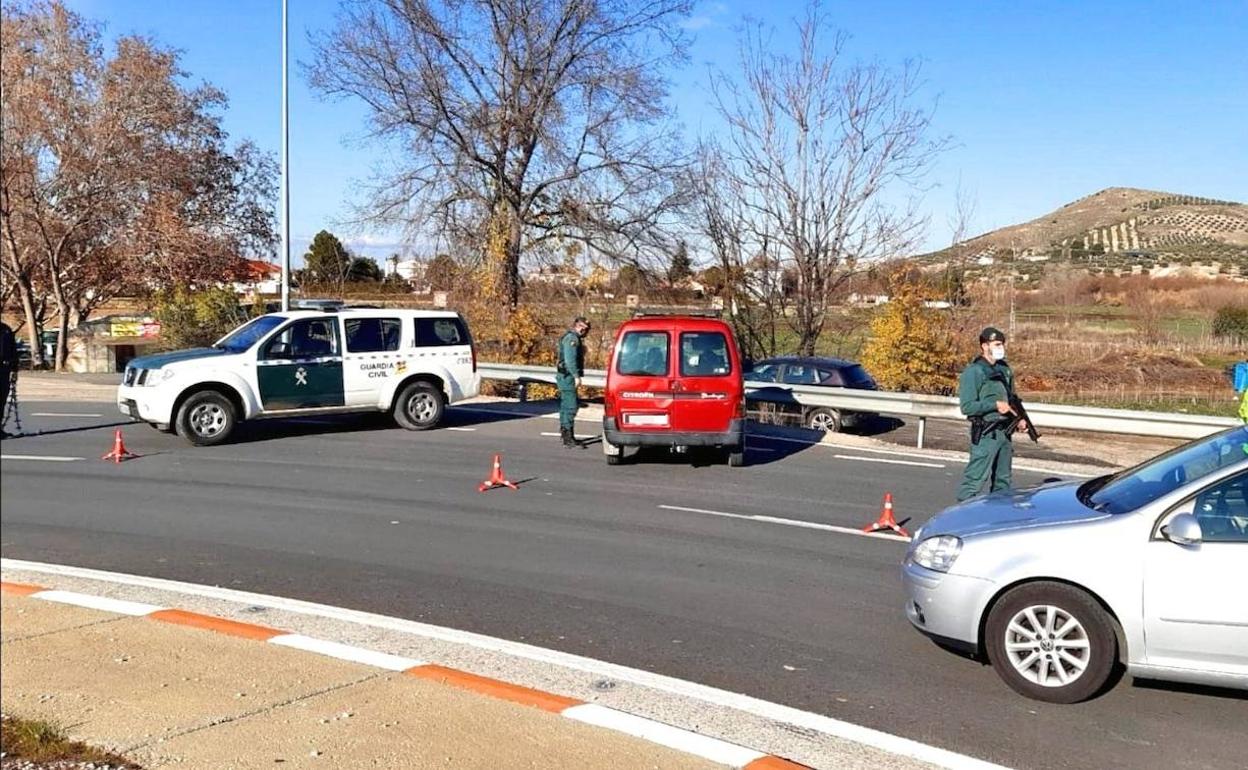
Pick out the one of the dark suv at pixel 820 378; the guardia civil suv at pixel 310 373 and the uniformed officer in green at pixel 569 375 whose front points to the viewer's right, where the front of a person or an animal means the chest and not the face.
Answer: the uniformed officer in green

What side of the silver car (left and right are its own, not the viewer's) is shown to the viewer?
left

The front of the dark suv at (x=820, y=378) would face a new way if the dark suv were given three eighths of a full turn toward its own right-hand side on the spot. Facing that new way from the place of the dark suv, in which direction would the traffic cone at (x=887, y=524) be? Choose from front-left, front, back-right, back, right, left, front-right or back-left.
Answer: right

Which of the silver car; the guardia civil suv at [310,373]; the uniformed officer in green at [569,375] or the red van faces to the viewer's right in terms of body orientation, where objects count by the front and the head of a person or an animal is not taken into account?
the uniformed officer in green

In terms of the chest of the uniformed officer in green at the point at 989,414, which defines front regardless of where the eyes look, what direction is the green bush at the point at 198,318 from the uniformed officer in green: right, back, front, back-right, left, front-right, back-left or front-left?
back

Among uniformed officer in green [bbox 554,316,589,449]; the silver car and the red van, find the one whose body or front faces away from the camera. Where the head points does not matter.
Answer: the red van

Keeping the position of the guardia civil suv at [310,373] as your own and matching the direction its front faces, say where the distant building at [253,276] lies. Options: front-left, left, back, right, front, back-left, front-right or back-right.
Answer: right

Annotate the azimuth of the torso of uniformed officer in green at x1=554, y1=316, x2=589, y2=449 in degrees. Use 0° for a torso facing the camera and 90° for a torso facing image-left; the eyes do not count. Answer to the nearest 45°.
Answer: approximately 270°

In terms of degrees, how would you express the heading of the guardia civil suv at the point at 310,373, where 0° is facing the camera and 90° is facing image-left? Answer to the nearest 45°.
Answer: approximately 90°

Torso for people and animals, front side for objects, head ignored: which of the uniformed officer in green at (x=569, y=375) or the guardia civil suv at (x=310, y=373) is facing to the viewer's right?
the uniformed officer in green

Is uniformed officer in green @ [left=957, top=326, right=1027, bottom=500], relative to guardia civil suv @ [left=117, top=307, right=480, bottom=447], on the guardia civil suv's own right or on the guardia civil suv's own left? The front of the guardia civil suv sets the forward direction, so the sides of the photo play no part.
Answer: on the guardia civil suv's own left

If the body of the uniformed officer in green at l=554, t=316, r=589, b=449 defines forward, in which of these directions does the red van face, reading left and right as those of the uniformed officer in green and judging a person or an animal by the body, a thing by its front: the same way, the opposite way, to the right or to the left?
to the left

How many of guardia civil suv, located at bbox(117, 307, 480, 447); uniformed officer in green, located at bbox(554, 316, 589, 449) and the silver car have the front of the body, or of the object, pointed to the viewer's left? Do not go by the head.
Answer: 2

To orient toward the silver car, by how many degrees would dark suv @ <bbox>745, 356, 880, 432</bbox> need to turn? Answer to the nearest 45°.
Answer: approximately 135° to its left

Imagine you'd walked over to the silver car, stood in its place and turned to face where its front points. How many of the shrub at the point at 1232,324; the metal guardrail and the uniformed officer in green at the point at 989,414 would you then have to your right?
3

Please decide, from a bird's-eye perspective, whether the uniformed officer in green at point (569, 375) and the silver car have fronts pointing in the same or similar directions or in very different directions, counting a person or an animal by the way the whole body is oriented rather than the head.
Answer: very different directions

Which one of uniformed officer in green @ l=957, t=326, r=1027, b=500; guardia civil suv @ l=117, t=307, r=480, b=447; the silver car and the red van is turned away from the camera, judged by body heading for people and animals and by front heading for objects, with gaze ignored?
the red van

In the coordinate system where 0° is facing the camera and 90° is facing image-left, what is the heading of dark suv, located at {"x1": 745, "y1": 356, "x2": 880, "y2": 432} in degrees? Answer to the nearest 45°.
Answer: approximately 135°

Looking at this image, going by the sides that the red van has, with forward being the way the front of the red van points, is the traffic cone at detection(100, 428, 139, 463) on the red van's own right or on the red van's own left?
on the red van's own left

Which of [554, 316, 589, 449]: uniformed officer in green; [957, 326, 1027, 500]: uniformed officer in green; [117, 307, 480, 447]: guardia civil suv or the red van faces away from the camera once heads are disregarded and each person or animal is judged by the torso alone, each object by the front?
the red van
